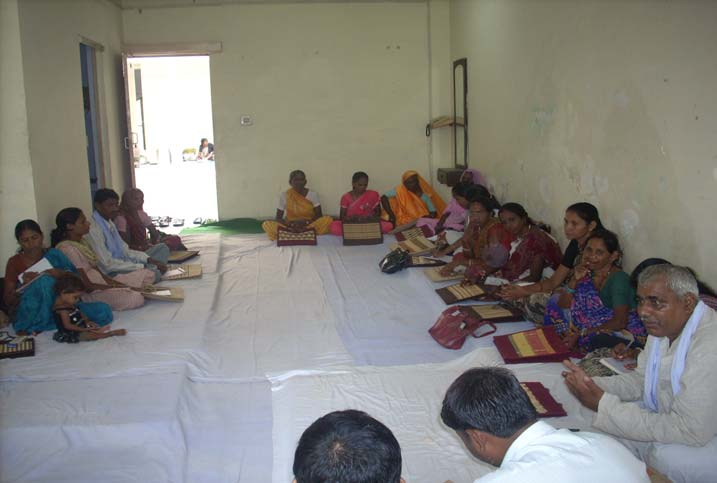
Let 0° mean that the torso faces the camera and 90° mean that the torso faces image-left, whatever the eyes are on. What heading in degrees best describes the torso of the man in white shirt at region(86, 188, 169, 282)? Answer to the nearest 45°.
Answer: approximately 315°

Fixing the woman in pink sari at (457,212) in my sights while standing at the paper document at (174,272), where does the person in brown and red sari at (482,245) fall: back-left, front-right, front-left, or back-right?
front-right

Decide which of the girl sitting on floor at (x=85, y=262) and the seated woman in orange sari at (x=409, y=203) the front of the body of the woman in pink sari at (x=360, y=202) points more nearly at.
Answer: the girl sitting on floor

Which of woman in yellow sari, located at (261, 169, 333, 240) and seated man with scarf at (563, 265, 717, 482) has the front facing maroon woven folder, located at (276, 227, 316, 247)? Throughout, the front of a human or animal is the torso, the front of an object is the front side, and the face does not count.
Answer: the woman in yellow sari

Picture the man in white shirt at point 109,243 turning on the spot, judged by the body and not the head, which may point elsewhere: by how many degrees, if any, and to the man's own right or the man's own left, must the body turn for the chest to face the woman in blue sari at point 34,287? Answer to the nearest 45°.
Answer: approximately 90° to the man's own right

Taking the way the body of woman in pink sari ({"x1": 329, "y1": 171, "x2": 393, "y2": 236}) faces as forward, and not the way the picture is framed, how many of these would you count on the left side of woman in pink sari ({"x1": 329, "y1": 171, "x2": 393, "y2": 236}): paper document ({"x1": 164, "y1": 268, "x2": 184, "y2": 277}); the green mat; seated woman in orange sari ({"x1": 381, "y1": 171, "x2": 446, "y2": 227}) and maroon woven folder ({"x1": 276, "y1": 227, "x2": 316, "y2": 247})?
1

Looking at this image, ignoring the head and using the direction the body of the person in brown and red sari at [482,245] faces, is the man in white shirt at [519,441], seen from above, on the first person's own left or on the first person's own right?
on the first person's own left

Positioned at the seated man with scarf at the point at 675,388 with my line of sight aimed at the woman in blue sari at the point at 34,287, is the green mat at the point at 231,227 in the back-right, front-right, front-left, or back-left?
front-right

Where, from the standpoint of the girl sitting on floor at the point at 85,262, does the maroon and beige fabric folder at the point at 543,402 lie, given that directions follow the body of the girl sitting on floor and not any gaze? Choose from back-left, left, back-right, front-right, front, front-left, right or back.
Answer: front-right

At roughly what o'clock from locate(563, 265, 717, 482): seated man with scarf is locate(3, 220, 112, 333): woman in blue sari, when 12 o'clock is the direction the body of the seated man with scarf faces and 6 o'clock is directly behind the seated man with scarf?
The woman in blue sari is roughly at 2 o'clock from the seated man with scarf.

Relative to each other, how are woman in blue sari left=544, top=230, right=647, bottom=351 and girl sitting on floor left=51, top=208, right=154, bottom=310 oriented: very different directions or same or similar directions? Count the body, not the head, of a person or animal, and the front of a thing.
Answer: very different directions

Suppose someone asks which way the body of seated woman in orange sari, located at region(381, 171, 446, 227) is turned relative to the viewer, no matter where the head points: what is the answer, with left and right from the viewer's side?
facing the viewer

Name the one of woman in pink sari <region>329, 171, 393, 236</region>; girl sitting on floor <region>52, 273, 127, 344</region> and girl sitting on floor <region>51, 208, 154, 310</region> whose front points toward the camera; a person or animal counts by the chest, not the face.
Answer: the woman in pink sari

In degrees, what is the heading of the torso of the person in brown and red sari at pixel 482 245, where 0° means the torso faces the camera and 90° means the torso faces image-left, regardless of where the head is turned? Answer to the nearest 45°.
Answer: approximately 45°
